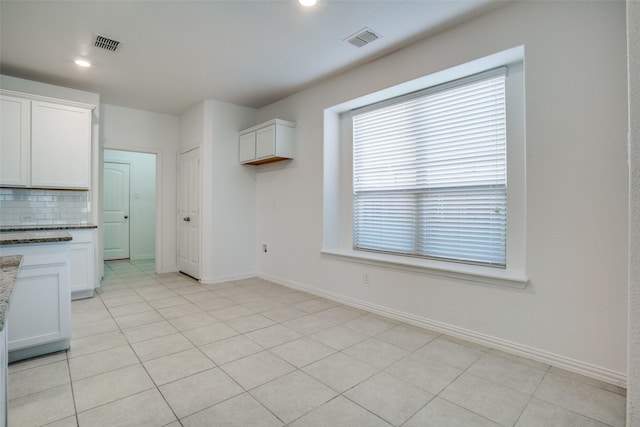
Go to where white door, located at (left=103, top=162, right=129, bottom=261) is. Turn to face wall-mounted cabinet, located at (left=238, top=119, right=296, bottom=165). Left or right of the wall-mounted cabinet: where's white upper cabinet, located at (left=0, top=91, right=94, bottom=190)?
right

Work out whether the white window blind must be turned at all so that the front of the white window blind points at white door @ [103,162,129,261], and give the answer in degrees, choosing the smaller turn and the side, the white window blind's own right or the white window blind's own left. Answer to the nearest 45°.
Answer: approximately 45° to the white window blind's own right

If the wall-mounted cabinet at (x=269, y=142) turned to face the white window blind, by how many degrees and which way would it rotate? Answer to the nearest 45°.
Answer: approximately 90° to its left

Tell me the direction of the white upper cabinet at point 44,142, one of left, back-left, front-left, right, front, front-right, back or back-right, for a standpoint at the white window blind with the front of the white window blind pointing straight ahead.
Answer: front-right

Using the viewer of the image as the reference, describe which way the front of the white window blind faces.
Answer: facing the viewer and to the left of the viewer

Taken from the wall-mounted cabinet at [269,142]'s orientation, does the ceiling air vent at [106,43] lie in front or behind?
in front

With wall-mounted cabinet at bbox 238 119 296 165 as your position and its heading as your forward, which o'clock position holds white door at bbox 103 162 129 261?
The white door is roughly at 3 o'clock from the wall-mounted cabinet.

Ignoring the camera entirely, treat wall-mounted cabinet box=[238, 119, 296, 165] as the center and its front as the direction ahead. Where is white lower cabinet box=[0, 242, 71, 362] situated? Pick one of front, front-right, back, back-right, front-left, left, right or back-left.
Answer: front

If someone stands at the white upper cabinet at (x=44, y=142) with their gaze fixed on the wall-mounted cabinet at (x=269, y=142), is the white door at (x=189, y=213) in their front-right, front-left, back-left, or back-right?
front-left

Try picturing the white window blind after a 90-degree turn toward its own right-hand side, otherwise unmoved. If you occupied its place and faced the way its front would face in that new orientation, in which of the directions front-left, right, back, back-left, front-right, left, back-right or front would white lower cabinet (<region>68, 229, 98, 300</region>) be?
front-left

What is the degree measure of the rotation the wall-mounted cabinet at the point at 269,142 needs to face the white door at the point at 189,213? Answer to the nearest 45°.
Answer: approximately 90° to its right

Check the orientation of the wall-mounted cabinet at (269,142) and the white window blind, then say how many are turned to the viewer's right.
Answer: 0

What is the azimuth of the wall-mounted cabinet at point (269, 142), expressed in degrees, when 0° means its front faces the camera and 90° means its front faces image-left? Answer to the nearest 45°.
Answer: approximately 45°
